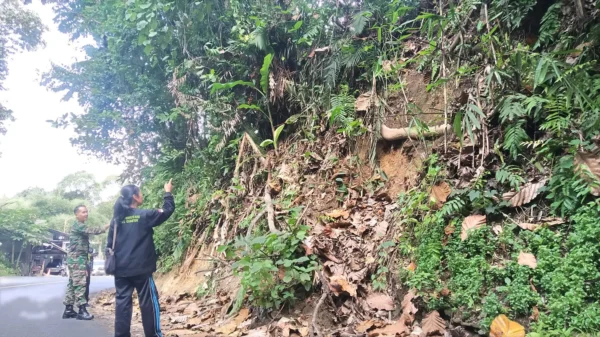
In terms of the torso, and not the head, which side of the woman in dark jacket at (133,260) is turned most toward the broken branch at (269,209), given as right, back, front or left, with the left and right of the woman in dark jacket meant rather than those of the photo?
front

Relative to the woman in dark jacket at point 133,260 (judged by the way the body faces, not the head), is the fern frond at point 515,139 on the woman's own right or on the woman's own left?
on the woman's own right

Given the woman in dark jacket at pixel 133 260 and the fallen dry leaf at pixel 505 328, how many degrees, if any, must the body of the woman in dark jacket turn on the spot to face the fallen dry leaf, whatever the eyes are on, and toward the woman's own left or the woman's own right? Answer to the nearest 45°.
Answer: approximately 90° to the woman's own right

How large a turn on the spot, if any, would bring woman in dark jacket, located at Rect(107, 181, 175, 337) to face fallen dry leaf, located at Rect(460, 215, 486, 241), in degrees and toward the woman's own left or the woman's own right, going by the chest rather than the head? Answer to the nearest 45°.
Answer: approximately 90° to the woman's own right

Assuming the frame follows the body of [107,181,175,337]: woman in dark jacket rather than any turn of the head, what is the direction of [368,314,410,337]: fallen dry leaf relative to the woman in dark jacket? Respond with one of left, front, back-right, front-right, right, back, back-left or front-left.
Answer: right

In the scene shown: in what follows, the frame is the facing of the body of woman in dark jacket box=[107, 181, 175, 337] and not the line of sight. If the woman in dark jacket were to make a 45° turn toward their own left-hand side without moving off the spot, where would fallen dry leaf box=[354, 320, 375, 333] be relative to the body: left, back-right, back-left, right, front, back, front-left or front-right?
back-right

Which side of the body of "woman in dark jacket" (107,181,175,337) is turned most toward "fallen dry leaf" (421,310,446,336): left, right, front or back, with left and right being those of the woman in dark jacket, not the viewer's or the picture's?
right

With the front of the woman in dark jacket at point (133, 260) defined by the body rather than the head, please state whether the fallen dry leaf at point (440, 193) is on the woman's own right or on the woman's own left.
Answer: on the woman's own right

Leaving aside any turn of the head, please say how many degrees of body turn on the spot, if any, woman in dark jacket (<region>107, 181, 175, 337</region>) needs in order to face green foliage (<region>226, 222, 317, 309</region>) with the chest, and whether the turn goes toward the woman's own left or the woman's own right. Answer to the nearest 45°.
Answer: approximately 45° to the woman's own right

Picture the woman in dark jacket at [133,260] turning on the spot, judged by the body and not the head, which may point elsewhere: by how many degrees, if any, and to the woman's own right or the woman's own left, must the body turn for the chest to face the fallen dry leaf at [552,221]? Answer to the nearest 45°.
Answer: approximately 90° to the woman's own right

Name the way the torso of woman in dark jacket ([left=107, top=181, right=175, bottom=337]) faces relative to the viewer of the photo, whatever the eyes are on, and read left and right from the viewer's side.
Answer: facing away from the viewer and to the right of the viewer

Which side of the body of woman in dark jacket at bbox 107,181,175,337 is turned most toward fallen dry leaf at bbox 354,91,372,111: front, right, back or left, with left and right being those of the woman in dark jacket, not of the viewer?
front

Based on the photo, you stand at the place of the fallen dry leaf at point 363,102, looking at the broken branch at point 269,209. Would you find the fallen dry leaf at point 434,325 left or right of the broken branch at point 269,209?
left

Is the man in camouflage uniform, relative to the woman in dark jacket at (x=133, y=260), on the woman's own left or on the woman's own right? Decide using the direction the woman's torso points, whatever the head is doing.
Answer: on the woman's own left
